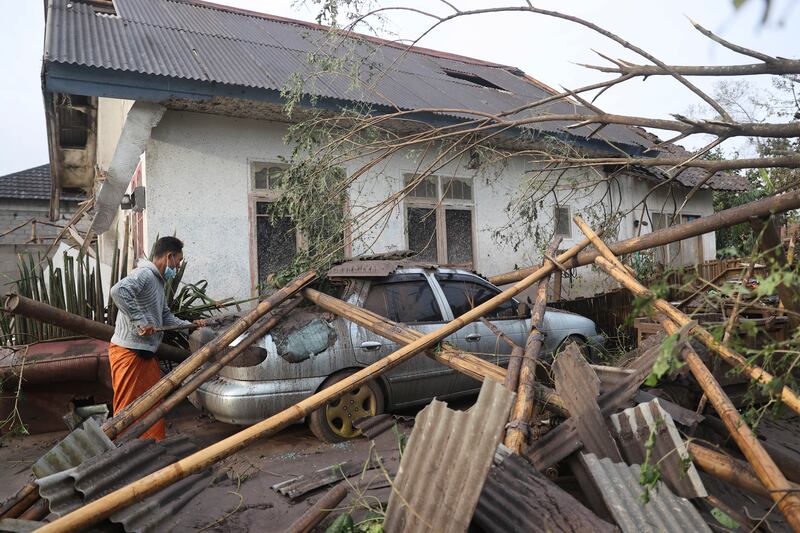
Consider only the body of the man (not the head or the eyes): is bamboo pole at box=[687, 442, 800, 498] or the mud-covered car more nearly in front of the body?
the mud-covered car

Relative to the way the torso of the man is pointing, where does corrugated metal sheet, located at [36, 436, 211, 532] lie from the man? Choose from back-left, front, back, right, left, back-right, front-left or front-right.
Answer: right

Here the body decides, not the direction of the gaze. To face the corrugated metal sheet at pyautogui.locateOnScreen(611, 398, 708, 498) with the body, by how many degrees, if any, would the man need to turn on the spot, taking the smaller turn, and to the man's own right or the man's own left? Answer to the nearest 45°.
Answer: approximately 45° to the man's own right

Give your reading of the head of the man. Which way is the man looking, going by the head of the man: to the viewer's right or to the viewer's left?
to the viewer's right

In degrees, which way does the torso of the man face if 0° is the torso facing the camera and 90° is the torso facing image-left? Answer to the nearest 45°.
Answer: approximately 270°

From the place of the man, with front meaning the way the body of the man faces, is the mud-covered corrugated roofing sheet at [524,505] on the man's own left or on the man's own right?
on the man's own right

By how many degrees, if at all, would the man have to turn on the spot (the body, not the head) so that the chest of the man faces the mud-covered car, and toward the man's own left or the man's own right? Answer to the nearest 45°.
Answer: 0° — they already face it

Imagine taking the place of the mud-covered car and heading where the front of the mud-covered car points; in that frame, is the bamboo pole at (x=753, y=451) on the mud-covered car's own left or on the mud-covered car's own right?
on the mud-covered car's own right
